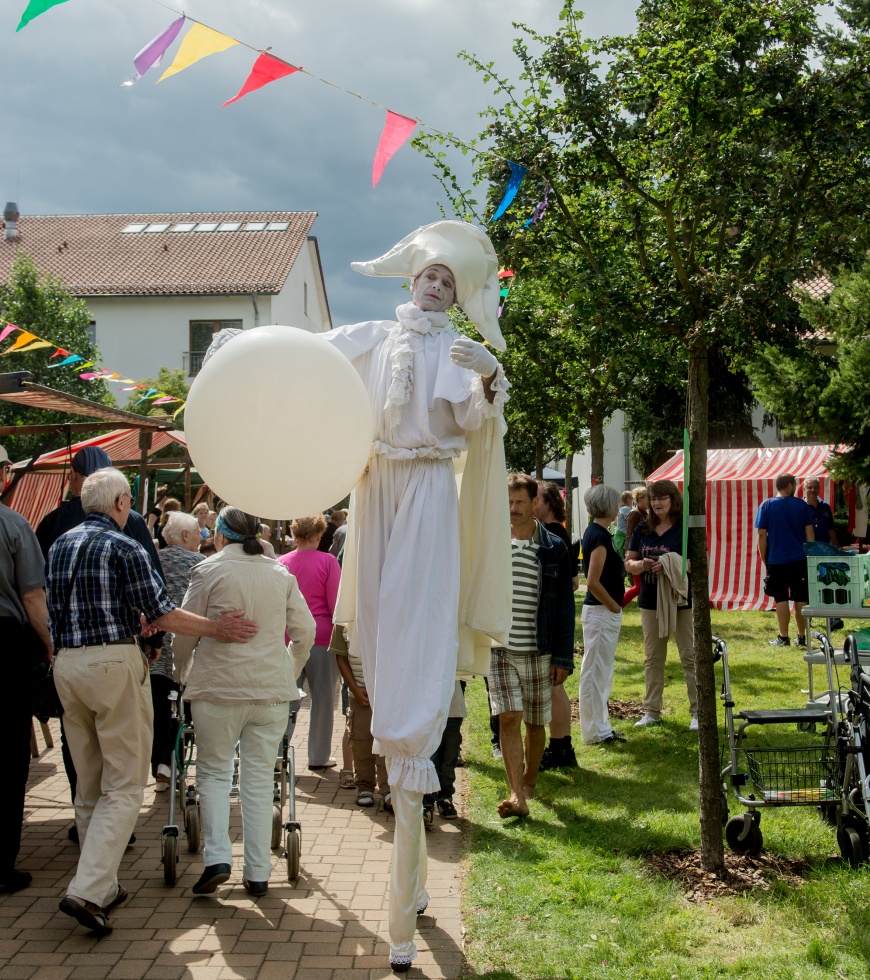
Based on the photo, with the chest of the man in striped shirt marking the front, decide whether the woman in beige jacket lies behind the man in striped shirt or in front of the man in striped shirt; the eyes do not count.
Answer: in front

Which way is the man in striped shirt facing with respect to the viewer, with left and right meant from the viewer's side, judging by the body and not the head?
facing the viewer and to the left of the viewer

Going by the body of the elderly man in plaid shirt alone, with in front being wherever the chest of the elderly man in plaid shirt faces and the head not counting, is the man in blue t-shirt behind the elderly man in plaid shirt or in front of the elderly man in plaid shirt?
in front

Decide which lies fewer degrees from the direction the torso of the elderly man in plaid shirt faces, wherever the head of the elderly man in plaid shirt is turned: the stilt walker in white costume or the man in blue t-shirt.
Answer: the man in blue t-shirt

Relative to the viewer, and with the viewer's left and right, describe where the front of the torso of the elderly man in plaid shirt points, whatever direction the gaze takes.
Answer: facing away from the viewer and to the right of the viewer

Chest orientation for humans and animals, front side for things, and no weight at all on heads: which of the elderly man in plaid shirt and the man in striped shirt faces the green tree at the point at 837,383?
the elderly man in plaid shirt

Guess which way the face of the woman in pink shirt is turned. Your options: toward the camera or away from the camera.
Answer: away from the camera
